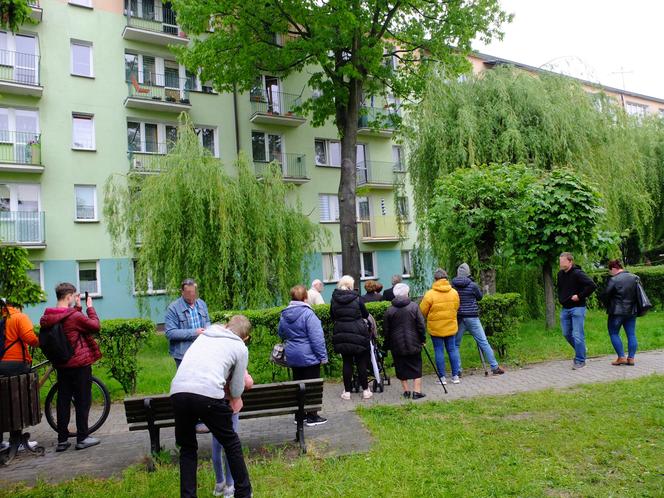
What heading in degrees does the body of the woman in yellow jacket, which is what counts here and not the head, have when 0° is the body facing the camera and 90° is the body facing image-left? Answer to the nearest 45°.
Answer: approximately 180°

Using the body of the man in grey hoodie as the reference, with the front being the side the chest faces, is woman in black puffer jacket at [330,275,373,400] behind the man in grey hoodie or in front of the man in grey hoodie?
in front

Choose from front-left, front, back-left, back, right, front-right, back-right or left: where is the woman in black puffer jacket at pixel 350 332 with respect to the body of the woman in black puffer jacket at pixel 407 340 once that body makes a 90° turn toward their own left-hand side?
front

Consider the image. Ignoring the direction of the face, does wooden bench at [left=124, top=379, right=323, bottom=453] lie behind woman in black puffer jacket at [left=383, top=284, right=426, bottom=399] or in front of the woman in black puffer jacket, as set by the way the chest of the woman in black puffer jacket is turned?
behind

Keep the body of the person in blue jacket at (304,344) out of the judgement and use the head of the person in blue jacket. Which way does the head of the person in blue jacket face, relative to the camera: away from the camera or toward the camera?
away from the camera

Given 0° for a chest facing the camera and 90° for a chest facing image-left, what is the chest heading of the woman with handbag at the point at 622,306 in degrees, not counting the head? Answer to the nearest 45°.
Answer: approximately 135°

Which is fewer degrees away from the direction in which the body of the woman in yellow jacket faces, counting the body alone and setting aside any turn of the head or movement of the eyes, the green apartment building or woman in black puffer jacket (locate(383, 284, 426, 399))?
the green apartment building

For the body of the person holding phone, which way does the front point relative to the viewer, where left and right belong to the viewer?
facing away from the viewer and to the right of the viewer

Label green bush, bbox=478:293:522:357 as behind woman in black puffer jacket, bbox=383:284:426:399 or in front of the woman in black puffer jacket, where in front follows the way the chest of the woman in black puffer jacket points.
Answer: in front

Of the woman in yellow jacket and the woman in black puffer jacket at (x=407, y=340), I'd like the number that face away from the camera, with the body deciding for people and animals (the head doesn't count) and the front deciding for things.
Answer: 2

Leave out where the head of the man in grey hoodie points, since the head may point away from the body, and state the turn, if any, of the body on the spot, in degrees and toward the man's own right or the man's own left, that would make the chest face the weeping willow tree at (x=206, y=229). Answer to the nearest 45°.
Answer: approximately 45° to the man's own left

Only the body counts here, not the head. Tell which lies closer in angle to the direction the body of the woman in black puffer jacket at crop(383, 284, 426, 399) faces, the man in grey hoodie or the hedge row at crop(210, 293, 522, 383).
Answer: the hedge row

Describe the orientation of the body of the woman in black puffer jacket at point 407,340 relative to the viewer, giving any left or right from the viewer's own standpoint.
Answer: facing away from the viewer

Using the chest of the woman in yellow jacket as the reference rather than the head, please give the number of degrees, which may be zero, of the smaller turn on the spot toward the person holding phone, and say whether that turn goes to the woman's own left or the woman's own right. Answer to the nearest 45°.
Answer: approximately 135° to the woman's own left

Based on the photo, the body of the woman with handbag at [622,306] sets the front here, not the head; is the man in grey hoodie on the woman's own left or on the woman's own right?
on the woman's own left
